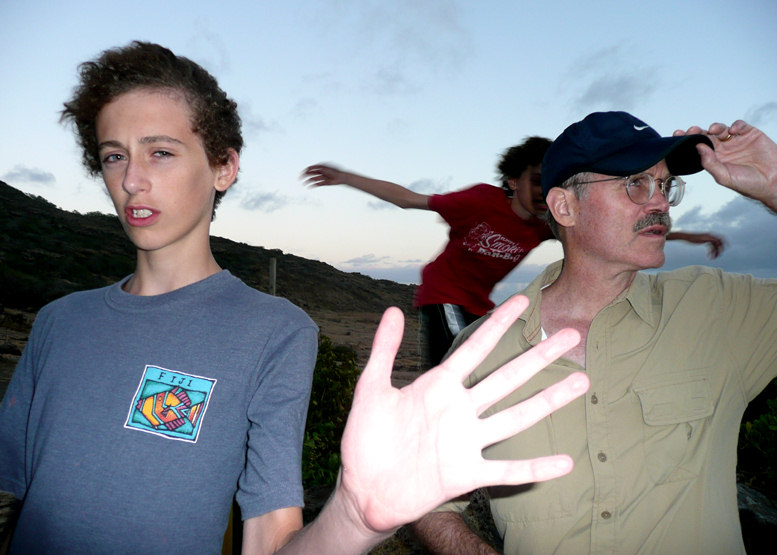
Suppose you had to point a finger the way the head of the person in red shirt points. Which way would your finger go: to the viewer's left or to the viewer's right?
to the viewer's right

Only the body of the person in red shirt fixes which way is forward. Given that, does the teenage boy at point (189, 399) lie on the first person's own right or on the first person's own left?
on the first person's own right

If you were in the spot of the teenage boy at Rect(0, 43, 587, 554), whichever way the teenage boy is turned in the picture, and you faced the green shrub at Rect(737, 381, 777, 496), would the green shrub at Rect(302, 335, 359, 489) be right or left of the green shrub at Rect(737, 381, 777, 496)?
left

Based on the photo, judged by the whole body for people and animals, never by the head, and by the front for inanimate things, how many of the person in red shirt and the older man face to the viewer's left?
0

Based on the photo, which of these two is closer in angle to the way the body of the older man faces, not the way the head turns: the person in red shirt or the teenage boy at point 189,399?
the teenage boy

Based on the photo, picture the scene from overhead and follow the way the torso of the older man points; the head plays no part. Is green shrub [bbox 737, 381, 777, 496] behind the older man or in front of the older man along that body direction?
behind

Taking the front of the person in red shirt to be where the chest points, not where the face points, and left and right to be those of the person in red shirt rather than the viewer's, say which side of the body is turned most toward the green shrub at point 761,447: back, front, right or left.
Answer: left

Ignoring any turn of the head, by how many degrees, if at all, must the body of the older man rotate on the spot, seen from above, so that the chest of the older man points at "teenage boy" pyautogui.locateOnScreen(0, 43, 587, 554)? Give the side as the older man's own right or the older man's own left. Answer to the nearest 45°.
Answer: approximately 45° to the older man's own right

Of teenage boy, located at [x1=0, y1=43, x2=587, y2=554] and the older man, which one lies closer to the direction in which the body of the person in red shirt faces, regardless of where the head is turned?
the older man
